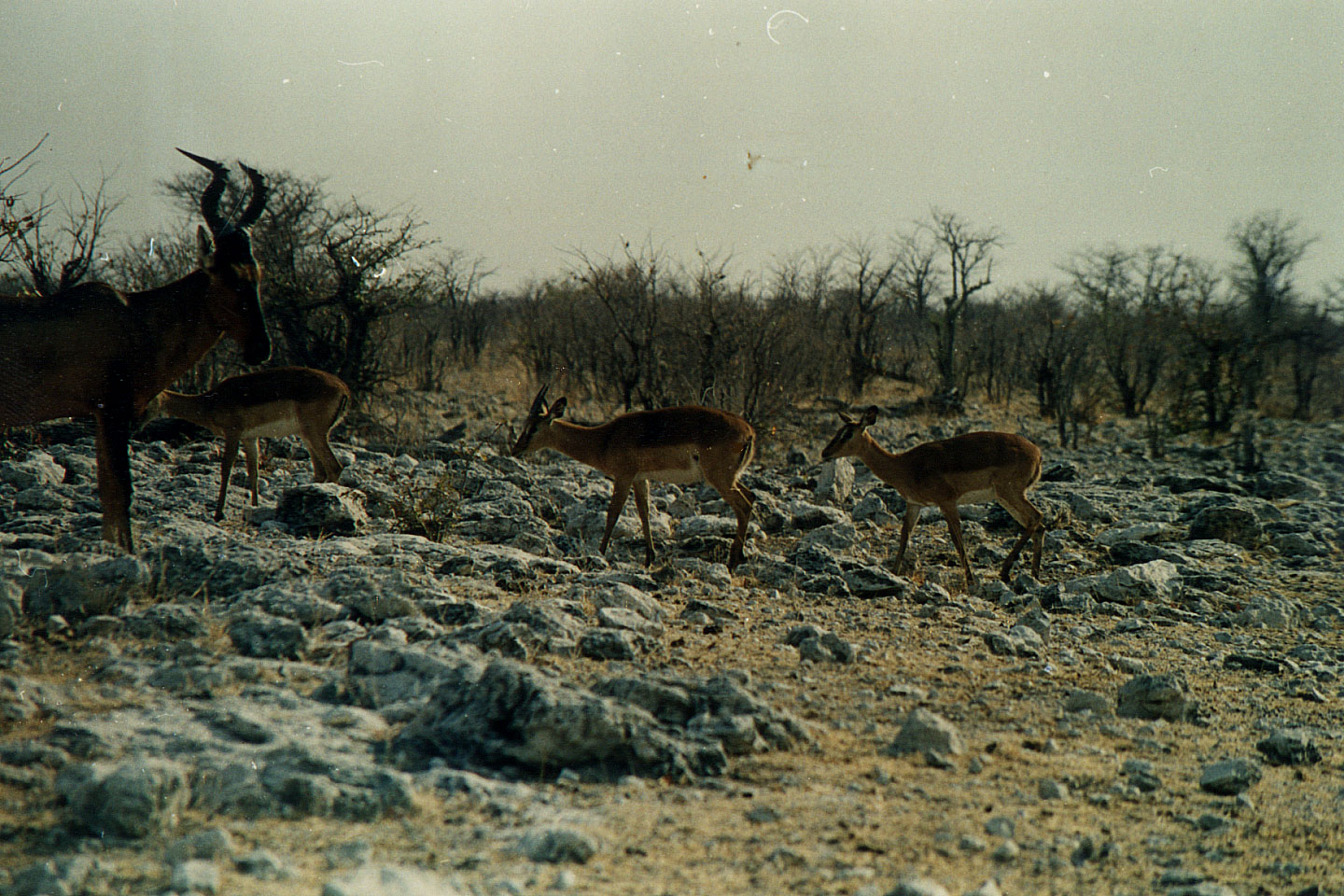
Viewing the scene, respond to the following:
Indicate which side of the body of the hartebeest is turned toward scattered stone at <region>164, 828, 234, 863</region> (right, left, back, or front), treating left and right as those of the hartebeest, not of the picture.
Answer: right

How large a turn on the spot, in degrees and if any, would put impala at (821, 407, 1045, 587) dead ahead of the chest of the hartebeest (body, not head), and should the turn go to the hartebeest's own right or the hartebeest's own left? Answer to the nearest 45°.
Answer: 0° — it already faces it

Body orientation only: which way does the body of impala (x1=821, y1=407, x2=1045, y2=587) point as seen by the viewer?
to the viewer's left

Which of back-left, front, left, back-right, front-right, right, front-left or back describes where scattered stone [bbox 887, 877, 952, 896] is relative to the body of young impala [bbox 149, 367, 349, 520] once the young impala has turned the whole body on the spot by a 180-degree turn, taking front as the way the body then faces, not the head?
right

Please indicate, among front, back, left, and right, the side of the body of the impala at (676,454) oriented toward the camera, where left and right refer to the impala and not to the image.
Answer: left

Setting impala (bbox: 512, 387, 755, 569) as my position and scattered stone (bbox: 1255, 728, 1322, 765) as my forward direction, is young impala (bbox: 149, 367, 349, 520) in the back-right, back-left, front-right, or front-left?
back-right

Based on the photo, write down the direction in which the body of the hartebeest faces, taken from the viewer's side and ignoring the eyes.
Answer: to the viewer's right

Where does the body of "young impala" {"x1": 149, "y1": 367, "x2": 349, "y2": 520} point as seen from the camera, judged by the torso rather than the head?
to the viewer's left

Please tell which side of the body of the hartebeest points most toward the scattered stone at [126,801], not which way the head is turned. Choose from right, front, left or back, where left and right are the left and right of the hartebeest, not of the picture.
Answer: right

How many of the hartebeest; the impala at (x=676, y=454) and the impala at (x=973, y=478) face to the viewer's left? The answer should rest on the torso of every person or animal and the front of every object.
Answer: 2
